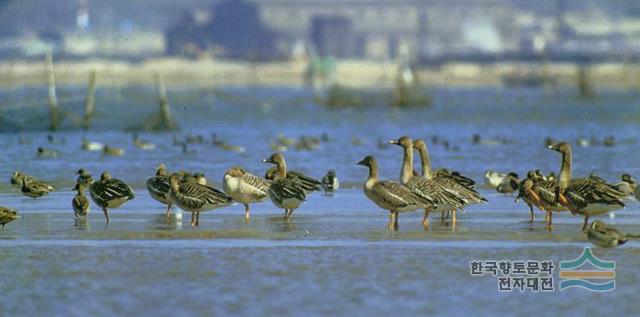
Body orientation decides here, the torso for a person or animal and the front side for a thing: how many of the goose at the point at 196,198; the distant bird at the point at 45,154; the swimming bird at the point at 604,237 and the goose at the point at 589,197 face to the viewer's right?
0

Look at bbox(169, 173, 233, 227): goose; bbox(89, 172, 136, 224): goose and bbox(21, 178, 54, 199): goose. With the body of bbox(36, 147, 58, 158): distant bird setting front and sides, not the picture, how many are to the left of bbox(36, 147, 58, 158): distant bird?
3

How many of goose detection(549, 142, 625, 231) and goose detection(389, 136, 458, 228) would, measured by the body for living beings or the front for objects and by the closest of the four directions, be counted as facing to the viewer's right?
0

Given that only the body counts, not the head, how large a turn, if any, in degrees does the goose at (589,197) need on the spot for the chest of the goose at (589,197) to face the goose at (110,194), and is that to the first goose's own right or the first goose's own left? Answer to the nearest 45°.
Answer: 0° — it already faces it

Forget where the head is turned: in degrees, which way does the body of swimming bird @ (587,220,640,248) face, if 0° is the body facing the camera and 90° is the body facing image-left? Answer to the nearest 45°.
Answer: approximately 90°

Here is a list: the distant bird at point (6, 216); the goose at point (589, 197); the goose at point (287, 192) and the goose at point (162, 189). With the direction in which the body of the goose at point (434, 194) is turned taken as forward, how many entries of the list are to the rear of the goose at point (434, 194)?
1

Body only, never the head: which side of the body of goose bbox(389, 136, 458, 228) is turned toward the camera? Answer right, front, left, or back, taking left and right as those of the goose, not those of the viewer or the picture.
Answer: left

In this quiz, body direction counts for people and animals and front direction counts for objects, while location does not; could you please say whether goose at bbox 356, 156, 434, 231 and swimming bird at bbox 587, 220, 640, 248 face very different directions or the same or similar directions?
same or similar directions

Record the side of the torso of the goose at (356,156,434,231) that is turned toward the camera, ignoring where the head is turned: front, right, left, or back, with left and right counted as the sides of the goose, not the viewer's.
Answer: left

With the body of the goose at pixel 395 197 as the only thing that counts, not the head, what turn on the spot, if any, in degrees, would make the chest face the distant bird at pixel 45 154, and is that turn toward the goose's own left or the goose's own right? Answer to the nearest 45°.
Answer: approximately 45° to the goose's own right

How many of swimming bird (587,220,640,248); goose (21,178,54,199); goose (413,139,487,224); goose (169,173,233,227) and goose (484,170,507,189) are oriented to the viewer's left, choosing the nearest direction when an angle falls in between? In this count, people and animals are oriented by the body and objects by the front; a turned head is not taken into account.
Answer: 5

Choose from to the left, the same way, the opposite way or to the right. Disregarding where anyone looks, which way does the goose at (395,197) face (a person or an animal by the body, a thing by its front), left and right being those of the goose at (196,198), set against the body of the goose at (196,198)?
the same way

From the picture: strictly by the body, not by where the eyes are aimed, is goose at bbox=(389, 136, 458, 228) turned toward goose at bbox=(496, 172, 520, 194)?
no

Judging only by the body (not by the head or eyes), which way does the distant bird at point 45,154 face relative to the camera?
to the viewer's left

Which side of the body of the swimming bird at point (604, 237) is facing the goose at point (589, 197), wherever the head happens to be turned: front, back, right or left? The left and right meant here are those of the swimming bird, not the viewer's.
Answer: right
